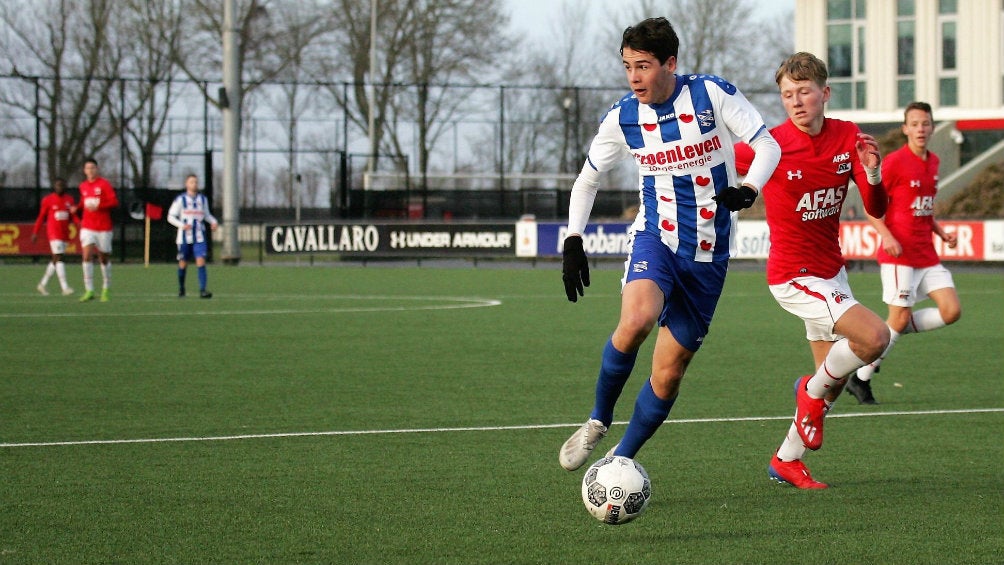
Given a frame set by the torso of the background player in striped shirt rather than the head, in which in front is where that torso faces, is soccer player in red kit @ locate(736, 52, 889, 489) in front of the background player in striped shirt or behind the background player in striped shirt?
in front

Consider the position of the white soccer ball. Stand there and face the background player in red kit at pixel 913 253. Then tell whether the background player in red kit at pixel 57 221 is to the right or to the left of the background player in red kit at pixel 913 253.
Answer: left

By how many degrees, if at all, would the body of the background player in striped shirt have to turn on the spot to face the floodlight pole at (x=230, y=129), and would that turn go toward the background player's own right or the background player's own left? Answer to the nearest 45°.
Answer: approximately 180°

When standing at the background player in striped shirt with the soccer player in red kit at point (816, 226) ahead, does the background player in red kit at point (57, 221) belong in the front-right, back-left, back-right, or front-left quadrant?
back-right

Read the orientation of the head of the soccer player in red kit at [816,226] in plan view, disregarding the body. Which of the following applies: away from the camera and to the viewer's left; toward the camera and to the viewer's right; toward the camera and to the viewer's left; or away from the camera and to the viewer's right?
toward the camera and to the viewer's left

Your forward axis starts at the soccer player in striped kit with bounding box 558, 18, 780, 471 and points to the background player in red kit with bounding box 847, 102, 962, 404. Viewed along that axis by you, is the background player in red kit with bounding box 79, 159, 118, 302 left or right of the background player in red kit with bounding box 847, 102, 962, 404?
left

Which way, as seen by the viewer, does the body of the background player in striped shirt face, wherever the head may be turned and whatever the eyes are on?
toward the camera

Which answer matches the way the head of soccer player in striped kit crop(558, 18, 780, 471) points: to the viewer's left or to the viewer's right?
to the viewer's left

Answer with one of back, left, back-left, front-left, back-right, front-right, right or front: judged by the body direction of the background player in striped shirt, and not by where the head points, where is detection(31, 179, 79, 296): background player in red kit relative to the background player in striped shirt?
back-right

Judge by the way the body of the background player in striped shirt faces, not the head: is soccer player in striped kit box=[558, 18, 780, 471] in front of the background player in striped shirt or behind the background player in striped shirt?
in front

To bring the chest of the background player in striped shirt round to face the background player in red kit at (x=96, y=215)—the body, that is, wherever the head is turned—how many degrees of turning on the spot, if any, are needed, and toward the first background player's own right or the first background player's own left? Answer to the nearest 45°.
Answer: approximately 90° to the first background player's own right

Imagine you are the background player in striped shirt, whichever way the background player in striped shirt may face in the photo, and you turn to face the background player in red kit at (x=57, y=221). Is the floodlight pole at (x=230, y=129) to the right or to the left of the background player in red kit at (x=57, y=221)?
right

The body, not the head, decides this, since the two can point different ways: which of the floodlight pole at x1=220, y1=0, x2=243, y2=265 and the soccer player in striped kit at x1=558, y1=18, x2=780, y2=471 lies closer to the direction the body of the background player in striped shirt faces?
the soccer player in striped kit

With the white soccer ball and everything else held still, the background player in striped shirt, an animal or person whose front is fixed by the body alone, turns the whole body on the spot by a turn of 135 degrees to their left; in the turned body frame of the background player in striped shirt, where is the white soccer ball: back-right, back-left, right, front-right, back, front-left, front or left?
back-right

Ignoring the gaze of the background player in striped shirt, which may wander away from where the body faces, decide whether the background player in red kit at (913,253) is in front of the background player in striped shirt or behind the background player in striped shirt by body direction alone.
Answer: in front
